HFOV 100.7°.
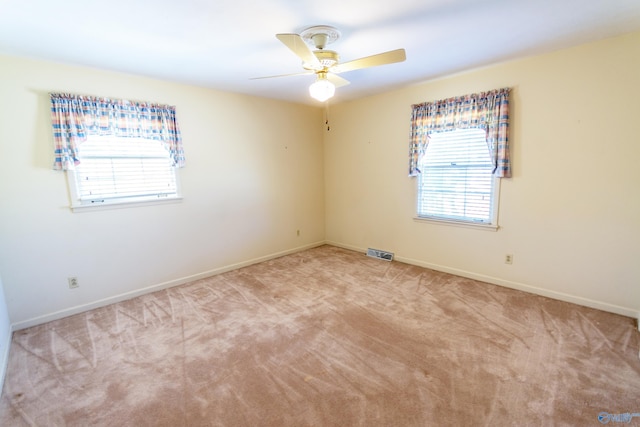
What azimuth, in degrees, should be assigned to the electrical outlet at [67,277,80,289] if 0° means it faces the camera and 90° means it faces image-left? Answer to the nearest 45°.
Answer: approximately 0°

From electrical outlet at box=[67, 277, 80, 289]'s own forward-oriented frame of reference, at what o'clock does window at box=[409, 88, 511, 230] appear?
The window is roughly at 10 o'clock from the electrical outlet.

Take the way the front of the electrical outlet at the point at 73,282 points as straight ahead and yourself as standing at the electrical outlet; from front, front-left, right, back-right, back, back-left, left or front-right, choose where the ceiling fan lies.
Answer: front-left

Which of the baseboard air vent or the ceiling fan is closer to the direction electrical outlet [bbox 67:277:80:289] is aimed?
the ceiling fan

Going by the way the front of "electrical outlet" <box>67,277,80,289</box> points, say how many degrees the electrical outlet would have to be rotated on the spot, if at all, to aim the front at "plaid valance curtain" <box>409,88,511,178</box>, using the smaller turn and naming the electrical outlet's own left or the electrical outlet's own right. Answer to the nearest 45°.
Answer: approximately 45° to the electrical outlet's own left

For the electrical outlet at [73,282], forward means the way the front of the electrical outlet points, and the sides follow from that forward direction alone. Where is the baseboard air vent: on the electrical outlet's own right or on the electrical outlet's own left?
on the electrical outlet's own left

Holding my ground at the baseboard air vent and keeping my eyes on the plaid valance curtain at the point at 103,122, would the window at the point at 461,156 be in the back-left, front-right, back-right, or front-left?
back-left
